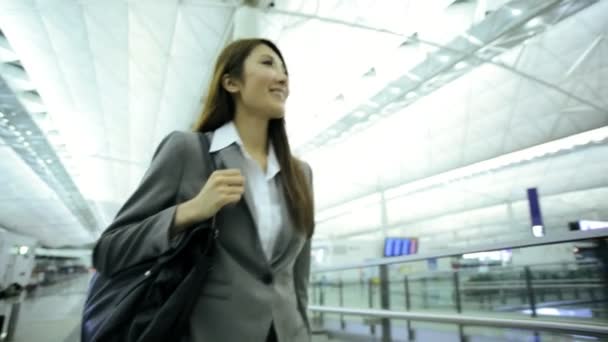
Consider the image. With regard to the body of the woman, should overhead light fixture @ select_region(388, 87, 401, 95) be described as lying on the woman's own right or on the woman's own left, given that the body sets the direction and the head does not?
on the woman's own left

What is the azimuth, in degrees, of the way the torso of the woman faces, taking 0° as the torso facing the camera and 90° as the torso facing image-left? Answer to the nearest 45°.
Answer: approximately 315°

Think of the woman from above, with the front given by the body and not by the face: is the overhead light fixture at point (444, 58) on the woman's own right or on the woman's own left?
on the woman's own left

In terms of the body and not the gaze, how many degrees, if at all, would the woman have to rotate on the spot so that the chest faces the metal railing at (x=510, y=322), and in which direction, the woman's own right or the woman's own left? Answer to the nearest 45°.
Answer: approximately 90° to the woman's own left

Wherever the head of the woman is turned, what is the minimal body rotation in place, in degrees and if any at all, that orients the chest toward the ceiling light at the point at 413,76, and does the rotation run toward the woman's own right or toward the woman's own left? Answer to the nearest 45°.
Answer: approximately 90° to the woman's own left

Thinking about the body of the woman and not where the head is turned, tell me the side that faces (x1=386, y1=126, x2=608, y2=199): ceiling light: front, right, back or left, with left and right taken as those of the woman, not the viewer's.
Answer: left

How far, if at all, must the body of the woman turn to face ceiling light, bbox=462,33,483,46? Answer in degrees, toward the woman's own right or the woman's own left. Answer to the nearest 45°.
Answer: approximately 90° to the woman's own left

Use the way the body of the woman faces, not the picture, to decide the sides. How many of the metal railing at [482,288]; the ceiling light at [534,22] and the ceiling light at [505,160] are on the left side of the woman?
3

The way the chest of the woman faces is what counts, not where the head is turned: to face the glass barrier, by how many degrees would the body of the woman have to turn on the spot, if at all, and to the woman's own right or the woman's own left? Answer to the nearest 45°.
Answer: approximately 90° to the woman's own left
